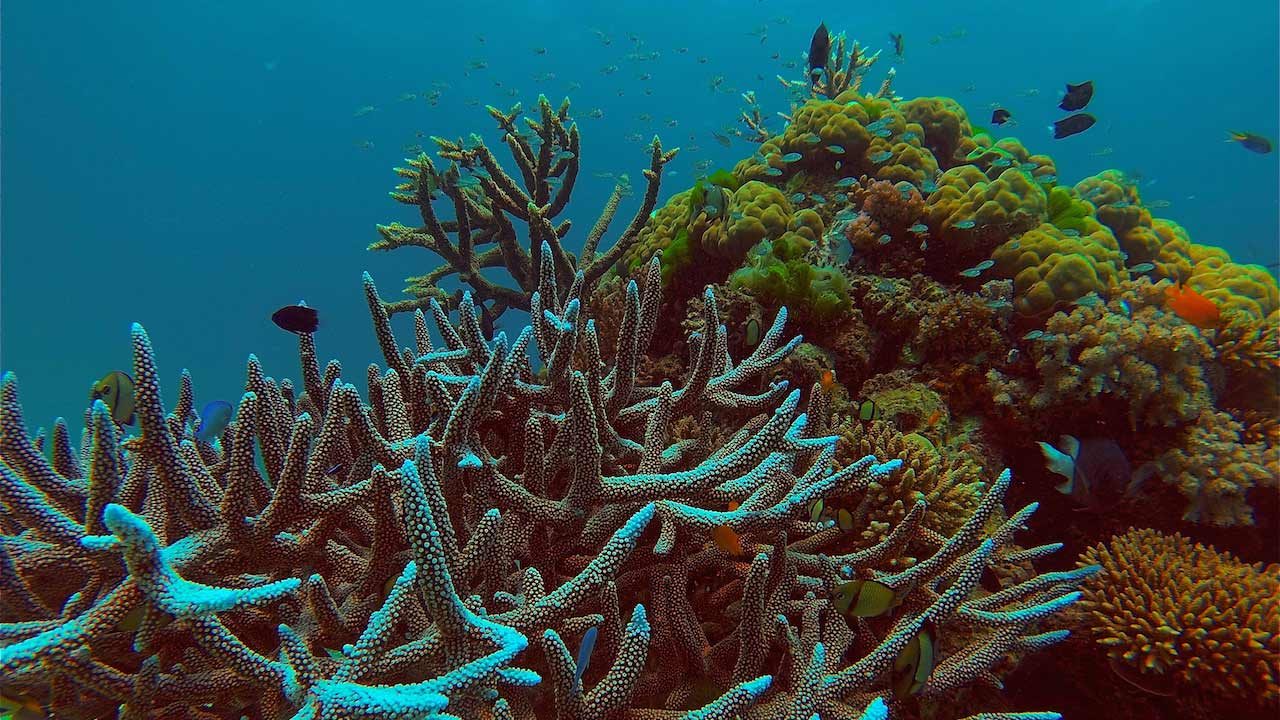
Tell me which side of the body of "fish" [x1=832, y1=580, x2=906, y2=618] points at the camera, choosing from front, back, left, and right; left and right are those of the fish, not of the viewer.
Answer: left

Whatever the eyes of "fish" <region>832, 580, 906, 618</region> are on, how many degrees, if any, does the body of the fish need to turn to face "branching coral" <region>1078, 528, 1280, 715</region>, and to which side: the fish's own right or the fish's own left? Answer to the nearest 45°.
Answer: approximately 135° to the fish's own right
